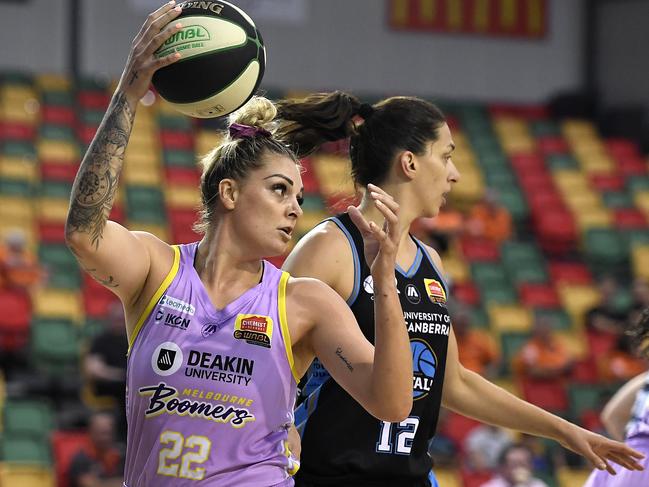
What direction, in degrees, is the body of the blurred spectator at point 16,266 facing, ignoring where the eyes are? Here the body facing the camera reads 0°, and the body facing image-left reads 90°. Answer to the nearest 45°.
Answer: approximately 0°

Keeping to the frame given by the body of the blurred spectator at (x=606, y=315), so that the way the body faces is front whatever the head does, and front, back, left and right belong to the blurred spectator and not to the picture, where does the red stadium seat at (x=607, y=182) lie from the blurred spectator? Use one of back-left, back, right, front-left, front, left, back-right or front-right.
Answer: back

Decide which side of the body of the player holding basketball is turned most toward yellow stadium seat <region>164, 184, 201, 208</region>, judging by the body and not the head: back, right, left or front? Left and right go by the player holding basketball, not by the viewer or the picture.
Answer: back

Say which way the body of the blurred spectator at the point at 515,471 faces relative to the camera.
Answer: toward the camera

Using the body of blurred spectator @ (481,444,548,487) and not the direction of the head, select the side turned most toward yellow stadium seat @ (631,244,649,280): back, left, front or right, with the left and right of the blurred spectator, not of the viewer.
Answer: back

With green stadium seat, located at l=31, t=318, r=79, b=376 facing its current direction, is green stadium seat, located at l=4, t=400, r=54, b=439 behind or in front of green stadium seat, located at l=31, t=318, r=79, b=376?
in front

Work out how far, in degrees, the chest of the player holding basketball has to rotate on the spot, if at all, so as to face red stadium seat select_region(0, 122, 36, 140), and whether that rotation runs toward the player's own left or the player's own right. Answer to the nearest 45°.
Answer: approximately 180°

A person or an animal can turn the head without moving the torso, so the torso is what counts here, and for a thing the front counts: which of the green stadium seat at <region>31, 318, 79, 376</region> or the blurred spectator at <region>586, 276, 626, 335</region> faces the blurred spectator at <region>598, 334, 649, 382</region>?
the blurred spectator at <region>586, 276, 626, 335</region>

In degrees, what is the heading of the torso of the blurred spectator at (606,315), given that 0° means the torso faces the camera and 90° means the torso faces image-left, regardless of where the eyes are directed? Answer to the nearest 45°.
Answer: approximately 0°
